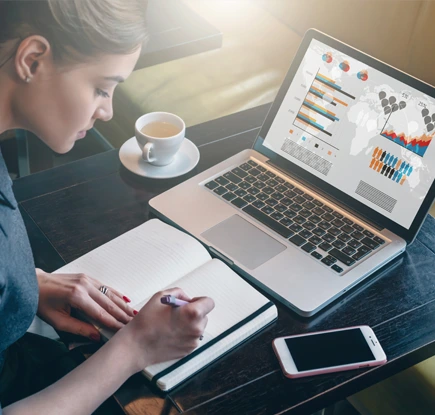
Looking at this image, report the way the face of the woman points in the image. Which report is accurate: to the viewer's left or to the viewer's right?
to the viewer's right

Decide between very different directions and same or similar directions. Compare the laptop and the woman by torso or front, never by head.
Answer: very different directions

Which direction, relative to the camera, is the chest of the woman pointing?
to the viewer's right

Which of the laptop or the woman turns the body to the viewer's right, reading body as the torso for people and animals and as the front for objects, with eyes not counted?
the woman

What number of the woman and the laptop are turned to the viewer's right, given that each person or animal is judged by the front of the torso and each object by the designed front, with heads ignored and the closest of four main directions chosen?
1

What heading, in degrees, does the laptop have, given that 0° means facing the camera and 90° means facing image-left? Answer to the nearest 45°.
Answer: approximately 45°
